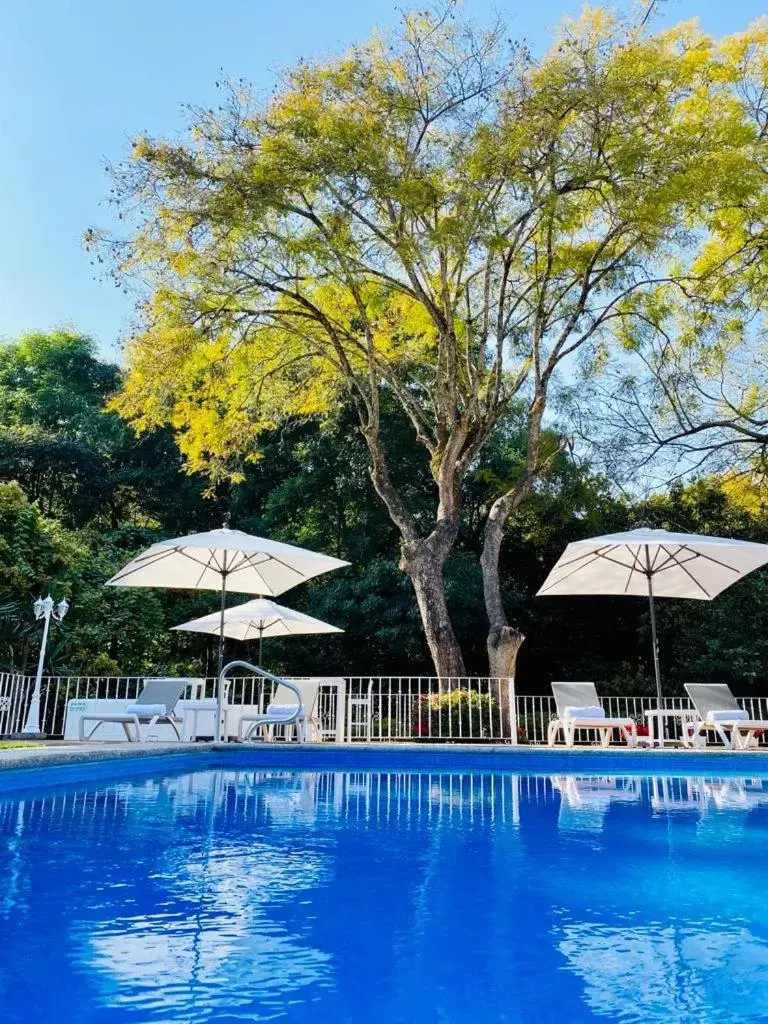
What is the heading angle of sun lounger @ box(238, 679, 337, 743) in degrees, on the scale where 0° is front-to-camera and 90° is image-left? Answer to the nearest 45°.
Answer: approximately 45°

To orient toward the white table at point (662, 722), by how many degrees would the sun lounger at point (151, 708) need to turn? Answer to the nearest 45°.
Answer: approximately 135° to its left

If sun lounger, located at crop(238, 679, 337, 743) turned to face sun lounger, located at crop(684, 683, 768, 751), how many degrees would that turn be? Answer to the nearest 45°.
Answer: approximately 135° to its left

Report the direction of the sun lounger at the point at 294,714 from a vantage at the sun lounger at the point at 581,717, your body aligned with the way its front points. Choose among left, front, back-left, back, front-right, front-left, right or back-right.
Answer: back-right

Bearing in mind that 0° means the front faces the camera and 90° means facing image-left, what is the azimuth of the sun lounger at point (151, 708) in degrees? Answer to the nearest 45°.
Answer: approximately 45°

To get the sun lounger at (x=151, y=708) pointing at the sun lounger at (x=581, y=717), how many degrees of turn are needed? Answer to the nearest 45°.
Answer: approximately 135° to its left

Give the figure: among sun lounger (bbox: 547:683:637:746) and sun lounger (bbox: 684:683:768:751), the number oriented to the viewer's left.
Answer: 0

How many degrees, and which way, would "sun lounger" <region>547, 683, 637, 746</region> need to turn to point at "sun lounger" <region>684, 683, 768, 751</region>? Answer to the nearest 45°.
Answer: approximately 45° to its left

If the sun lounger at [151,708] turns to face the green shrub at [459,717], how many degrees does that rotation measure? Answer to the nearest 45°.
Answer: approximately 135° to its left

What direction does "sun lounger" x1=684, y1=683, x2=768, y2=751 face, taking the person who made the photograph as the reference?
facing the viewer and to the right of the viewer
